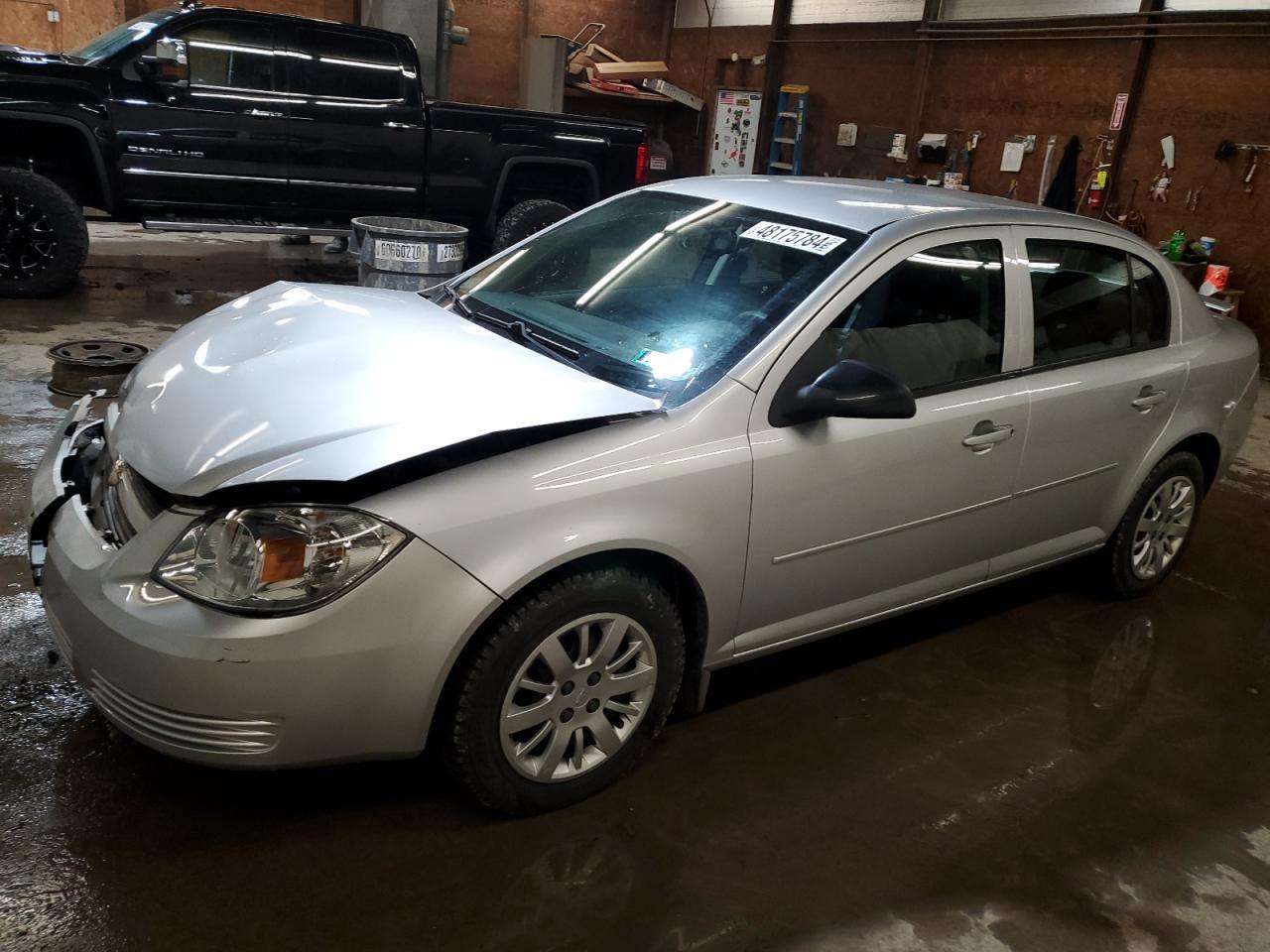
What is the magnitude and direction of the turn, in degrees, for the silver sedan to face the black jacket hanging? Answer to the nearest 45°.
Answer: approximately 180°

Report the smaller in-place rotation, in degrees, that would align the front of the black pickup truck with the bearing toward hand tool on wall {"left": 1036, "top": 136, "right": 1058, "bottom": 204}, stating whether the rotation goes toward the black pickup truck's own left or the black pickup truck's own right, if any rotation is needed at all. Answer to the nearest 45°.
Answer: approximately 180°

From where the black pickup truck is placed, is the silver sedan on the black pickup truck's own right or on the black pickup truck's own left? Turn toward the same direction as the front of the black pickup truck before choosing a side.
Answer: on the black pickup truck's own left

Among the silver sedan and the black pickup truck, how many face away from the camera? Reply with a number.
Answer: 0

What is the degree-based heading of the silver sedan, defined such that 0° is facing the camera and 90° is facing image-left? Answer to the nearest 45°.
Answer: approximately 45°

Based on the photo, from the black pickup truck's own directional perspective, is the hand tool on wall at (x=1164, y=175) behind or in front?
behind

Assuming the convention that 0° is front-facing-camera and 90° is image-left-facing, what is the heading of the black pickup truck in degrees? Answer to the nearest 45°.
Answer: approximately 90°

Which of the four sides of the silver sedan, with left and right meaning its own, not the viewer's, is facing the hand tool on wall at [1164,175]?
back

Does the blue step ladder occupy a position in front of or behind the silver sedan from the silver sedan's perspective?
behind

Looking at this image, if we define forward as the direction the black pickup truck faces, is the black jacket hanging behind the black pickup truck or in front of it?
behind

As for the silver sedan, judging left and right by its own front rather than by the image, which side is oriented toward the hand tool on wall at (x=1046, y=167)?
back

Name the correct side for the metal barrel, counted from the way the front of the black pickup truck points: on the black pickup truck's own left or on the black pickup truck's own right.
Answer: on the black pickup truck's own left
